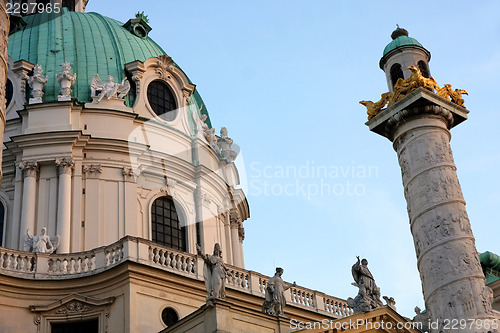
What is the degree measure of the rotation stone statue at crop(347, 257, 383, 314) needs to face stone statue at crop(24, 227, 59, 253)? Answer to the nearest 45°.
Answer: approximately 45° to its right

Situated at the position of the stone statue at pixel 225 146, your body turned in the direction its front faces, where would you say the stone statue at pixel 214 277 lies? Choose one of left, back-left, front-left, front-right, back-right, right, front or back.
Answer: front-right
